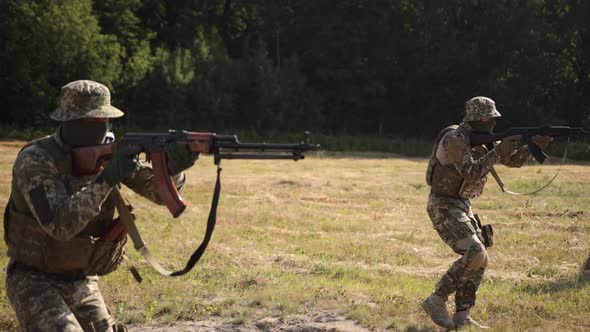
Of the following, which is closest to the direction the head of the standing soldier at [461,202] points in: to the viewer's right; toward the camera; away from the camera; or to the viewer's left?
to the viewer's right

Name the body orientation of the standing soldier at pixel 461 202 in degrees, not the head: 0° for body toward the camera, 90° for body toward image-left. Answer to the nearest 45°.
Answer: approximately 270°

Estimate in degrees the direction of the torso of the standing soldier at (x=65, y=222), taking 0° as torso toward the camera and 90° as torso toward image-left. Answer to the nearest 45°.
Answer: approximately 270°

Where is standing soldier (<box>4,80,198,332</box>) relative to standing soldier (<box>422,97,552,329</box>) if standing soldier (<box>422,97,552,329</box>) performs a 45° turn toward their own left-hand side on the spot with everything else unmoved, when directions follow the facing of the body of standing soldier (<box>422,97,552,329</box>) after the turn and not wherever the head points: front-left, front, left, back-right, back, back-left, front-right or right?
back
